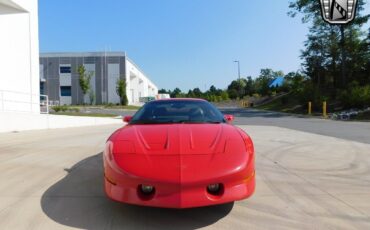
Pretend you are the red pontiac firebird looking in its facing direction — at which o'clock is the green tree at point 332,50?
The green tree is roughly at 7 o'clock from the red pontiac firebird.

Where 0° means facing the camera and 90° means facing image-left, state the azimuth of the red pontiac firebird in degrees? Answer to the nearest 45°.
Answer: approximately 0°

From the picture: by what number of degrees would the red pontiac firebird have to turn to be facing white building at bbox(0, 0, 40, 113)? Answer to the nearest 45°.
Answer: approximately 135° to its right

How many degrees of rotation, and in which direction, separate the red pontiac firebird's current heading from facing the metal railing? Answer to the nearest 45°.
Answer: approximately 135° to its right

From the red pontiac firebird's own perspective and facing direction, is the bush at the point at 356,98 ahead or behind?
behind
